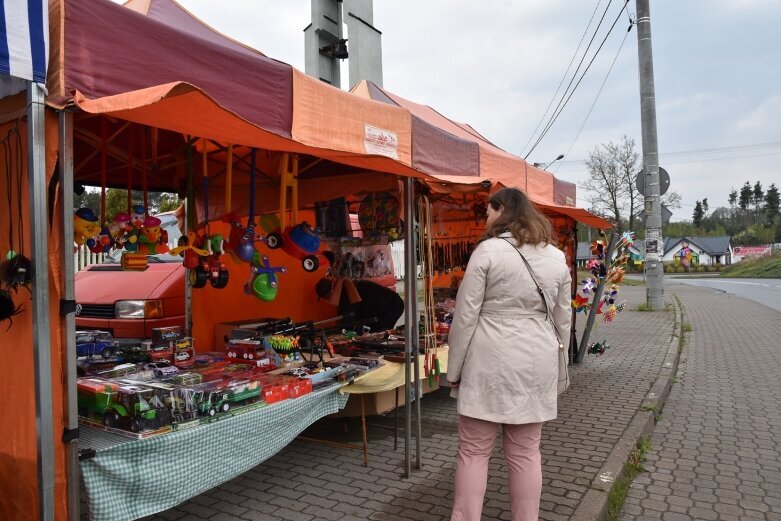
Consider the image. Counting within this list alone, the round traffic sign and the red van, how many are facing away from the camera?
1

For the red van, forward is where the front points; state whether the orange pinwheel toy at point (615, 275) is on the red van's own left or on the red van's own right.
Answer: on the red van's own left

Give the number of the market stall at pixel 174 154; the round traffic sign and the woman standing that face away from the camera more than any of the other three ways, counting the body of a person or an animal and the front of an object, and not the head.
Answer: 2

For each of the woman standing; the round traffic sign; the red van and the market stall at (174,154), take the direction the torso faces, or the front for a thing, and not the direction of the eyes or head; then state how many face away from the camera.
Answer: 2

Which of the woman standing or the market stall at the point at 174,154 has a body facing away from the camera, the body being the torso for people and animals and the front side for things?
the woman standing

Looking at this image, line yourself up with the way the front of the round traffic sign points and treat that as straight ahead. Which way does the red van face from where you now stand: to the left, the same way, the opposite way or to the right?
the opposite way

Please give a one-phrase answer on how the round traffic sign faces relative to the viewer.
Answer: facing away from the viewer

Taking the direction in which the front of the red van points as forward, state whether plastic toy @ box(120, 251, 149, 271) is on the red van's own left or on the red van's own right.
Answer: on the red van's own left

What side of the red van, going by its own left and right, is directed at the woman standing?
left

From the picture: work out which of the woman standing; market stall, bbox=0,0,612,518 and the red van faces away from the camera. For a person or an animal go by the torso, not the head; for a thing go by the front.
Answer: the woman standing

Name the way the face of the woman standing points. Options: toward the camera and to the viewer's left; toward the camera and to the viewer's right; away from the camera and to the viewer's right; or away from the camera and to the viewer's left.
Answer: away from the camera and to the viewer's left

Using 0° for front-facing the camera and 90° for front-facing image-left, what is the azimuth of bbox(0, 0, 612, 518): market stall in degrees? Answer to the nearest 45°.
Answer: approximately 315°

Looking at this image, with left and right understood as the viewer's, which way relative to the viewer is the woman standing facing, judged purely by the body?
facing away from the viewer

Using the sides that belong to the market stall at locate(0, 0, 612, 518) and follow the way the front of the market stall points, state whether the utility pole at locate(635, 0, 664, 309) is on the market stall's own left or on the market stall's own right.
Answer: on the market stall's own left
